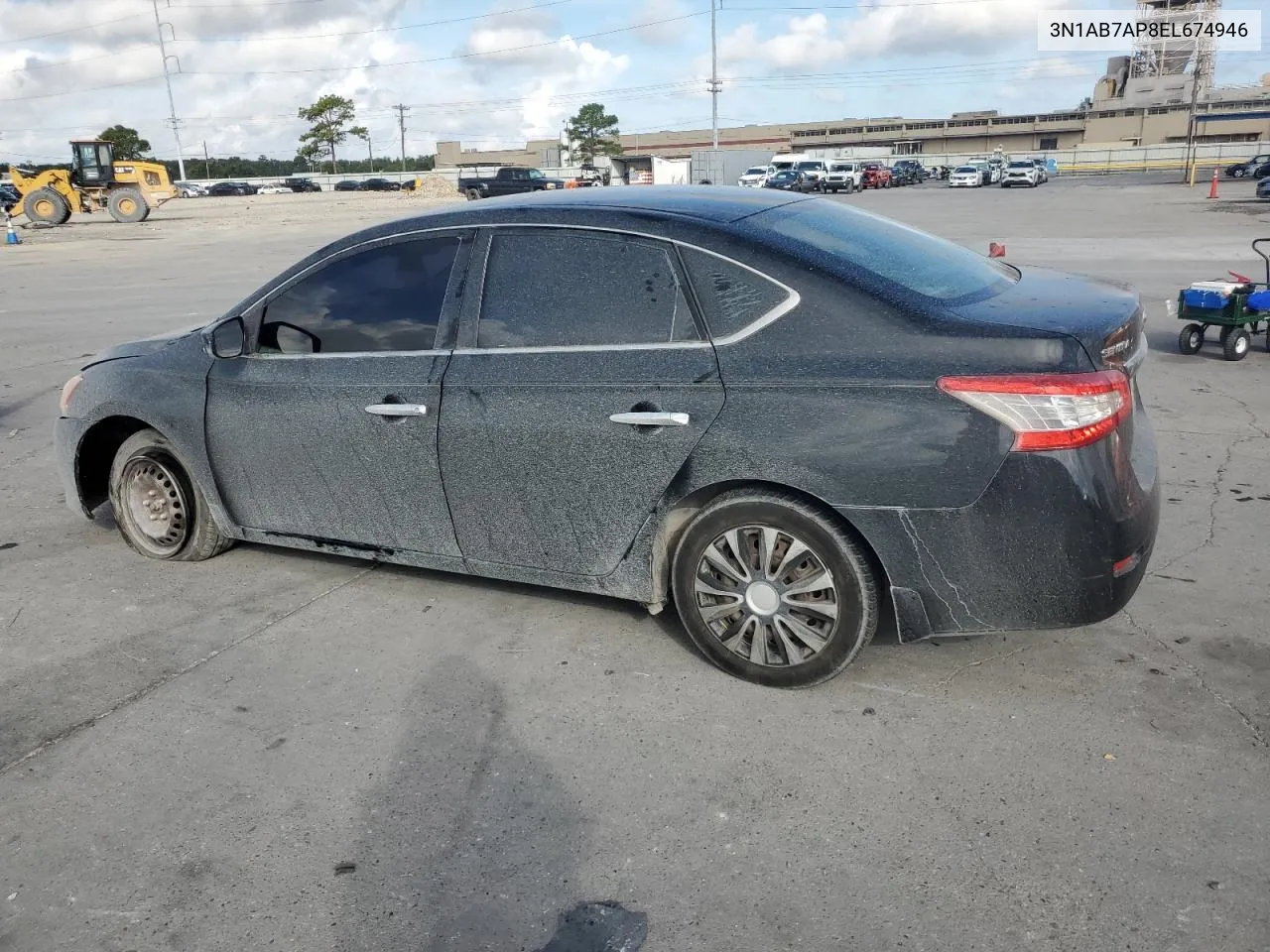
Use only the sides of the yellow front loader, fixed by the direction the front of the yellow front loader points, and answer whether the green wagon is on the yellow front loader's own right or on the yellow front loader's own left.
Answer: on the yellow front loader's own left

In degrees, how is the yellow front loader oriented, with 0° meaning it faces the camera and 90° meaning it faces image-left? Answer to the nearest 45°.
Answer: approximately 90°

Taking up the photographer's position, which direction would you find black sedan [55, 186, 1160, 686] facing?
facing away from the viewer and to the left of the viewer

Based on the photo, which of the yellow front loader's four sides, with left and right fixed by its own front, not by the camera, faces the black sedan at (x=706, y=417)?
left

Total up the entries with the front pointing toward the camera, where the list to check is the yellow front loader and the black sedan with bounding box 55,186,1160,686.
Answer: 0

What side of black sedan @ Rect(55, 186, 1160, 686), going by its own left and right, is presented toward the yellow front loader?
front
